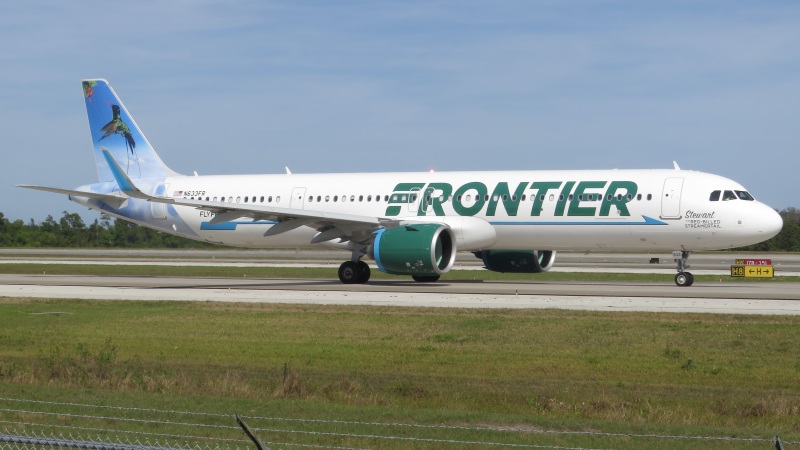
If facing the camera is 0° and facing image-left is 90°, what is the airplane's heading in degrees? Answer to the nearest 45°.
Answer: approximately 315°

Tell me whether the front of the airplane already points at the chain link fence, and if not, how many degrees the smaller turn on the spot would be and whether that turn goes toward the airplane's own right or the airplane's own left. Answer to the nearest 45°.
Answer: approximately 45° to the airplane's own right
